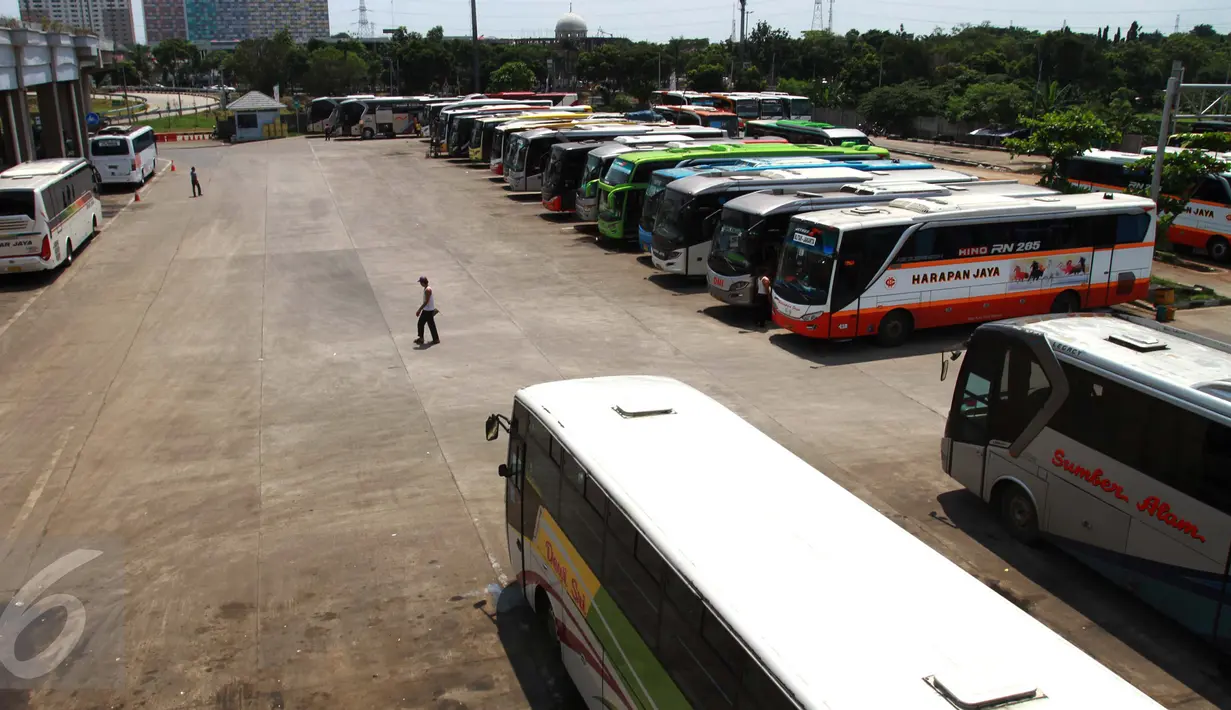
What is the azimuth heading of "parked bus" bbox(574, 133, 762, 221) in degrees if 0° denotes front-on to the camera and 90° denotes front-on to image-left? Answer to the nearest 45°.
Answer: approximately 45°

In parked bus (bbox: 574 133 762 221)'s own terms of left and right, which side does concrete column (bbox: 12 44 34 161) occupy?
on its right

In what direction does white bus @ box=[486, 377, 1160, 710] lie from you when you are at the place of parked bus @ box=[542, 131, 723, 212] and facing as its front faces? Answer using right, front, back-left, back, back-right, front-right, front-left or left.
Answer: front-left

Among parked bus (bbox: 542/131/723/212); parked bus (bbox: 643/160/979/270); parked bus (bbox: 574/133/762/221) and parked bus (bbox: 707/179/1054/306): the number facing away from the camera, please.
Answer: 0

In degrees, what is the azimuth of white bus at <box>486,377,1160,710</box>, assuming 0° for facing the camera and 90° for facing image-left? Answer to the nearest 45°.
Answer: approximately 135°

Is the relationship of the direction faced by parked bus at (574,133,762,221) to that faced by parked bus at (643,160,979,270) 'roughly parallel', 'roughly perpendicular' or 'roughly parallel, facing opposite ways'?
roughly parallel

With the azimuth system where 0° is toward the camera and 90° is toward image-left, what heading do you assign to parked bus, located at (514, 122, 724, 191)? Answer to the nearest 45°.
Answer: approximately 45°

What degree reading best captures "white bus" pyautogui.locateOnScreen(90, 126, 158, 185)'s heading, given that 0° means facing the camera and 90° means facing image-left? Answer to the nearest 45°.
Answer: approximately 225°

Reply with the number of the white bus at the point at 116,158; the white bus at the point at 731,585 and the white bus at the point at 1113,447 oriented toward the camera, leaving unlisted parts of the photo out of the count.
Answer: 0

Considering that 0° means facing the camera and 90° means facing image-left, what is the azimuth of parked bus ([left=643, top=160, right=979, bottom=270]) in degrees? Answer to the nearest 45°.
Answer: approximately 45°

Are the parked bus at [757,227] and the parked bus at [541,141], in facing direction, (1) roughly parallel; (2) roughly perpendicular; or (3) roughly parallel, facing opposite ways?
roughly parallel

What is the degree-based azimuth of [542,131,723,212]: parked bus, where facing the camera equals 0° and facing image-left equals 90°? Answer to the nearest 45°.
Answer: approximately 45°

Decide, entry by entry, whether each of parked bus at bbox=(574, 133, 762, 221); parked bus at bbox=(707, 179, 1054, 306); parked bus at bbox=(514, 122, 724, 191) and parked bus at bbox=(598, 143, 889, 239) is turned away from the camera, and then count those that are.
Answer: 0

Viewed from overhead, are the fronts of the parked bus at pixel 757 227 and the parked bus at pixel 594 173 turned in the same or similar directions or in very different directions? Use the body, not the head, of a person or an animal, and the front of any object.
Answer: same or similar directions

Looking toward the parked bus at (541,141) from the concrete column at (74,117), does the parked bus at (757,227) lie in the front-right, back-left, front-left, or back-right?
front-right
